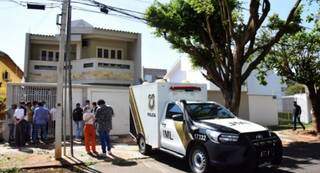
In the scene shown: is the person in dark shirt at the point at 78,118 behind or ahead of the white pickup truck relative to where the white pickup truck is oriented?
behind

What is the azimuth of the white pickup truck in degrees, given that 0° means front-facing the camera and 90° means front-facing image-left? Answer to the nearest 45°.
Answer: approximately 315°

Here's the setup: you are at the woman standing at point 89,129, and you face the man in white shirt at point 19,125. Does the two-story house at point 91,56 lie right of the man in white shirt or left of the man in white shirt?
right

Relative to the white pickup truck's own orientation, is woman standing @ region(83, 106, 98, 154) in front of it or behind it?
behind

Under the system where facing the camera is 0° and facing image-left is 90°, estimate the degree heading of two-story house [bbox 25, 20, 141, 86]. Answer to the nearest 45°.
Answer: approximately 0°

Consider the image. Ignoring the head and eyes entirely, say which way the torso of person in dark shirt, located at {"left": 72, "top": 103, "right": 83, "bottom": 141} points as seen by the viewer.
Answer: away from the camera
